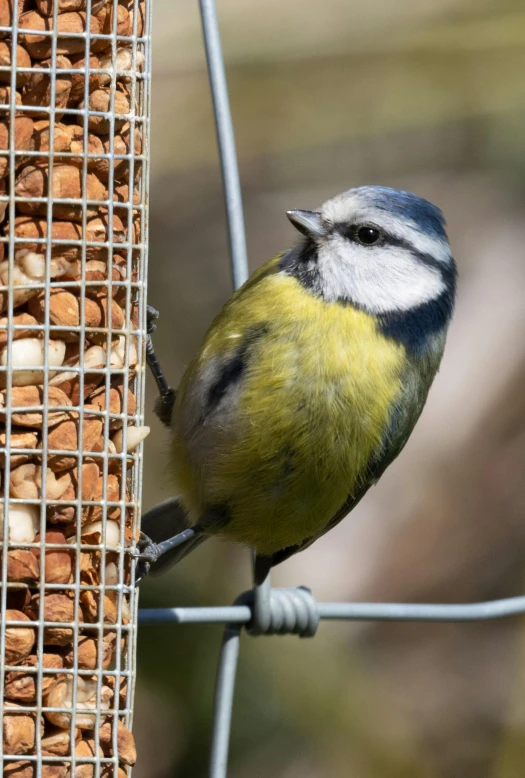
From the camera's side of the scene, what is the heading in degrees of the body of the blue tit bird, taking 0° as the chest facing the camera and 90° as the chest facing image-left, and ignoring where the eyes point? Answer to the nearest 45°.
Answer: approximately 45°
